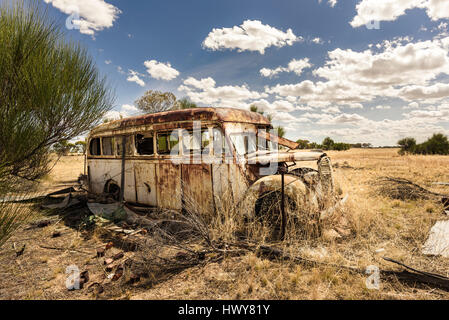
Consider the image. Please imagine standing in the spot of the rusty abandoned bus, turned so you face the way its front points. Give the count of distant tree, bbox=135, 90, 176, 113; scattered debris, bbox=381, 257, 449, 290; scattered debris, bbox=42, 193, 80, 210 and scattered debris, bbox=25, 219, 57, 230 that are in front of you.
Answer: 1

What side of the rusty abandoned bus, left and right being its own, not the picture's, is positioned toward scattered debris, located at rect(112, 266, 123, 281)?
right

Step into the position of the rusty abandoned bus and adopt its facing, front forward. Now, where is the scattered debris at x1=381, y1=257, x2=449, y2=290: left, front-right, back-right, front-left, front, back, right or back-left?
front

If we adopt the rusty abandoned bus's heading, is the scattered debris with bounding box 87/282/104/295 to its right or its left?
on its right

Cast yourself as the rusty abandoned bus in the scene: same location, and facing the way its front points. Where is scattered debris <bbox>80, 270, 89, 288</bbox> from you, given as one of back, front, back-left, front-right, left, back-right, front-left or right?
right

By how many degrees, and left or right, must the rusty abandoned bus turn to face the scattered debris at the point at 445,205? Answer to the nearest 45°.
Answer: approximately 45° to its left

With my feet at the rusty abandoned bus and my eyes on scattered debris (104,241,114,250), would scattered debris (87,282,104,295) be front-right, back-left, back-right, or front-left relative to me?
front-left

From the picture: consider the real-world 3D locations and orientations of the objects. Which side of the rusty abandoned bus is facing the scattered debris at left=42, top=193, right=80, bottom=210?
back

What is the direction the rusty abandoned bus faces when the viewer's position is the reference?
facing the viewer and to the right of the viewer

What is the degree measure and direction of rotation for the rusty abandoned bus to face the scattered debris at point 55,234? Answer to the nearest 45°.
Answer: approximately 135° to its right
